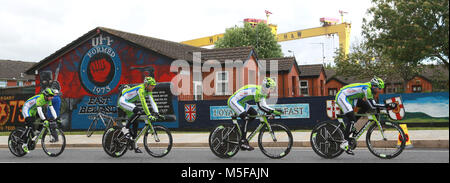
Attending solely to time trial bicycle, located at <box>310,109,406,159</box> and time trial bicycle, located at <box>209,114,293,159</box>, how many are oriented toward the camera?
0

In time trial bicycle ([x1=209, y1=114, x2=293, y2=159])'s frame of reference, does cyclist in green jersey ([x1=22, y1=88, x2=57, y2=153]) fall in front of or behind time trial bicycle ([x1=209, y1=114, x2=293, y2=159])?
behind

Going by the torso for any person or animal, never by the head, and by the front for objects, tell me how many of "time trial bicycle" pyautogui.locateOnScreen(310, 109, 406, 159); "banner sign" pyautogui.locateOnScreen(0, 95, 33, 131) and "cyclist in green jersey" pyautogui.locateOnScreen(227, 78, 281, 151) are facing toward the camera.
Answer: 1

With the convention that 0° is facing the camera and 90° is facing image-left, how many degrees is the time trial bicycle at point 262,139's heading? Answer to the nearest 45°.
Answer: approximately 270°

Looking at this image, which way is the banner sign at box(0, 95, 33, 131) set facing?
toward the camera

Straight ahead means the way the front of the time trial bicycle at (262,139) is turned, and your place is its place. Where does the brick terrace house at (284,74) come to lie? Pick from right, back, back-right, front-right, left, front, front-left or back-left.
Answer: left

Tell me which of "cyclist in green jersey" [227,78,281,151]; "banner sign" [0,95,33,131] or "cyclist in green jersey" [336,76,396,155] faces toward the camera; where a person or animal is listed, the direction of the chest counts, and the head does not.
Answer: the banner sign

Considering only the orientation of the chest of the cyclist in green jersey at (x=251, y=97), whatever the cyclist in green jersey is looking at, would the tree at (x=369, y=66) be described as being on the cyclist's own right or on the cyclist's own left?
on the cyclist's own left

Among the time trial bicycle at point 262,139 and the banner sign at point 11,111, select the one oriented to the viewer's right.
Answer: the time trial bicycle

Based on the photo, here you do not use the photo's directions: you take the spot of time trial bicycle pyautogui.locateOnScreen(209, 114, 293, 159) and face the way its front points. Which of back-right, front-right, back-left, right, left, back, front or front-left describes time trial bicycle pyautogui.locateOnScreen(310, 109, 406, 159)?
front

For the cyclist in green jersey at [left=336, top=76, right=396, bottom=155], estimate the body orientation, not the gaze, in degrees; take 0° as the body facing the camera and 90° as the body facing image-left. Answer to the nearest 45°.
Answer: approximately 270°

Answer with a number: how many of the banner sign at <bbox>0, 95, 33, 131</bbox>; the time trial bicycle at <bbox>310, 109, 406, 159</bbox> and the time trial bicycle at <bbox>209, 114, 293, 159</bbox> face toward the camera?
1

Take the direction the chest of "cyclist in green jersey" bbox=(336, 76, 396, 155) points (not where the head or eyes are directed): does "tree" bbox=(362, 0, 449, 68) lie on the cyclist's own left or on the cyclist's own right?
on the cyclist's own left

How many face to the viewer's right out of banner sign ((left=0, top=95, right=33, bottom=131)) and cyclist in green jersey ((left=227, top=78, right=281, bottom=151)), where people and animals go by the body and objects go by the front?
1

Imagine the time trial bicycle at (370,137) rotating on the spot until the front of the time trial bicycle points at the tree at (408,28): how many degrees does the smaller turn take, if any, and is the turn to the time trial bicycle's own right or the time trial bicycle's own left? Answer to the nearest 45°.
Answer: approximately 90° to the time trial bicycle's own left

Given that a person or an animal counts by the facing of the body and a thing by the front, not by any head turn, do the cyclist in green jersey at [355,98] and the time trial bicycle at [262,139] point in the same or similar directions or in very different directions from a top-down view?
same or similar directions

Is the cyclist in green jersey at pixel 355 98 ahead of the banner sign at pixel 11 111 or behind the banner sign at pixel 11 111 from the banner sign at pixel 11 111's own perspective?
ahead

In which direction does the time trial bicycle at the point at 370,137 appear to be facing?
to the viewer's right

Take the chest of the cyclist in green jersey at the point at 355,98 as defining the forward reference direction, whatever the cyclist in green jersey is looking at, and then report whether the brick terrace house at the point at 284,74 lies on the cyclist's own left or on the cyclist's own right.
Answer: on the cyclist's own left

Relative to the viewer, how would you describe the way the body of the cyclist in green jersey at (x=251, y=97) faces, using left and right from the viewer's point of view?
facing to the right of the viewer
